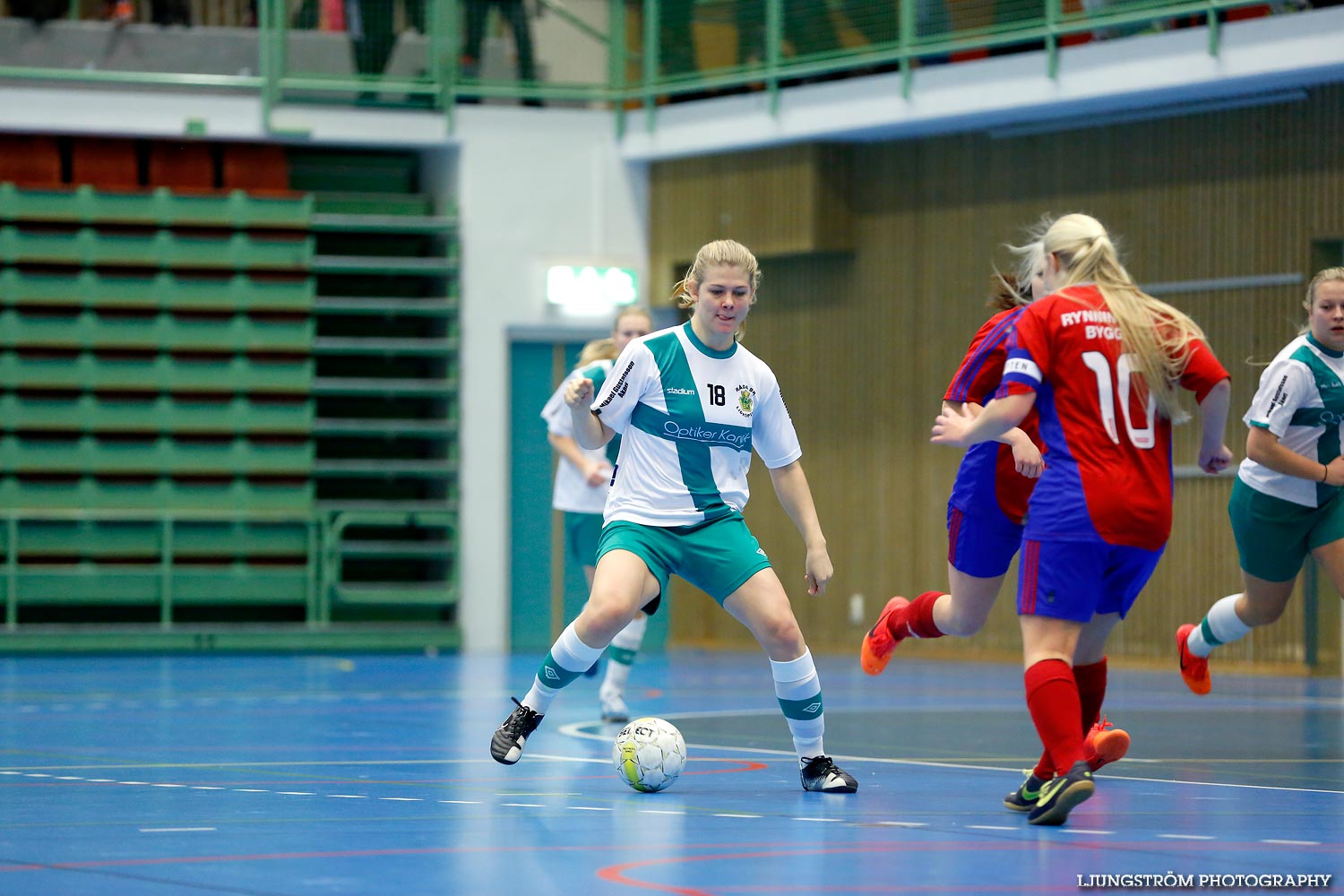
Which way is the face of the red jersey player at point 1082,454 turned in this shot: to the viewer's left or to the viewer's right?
to the viewer's left

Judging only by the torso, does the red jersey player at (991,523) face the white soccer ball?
no

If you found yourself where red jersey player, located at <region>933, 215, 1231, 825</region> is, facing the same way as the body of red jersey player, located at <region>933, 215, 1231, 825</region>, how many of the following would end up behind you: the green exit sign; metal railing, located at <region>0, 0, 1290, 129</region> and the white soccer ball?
0

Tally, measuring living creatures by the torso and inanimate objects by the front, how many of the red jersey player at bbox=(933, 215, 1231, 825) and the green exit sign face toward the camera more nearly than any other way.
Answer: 1

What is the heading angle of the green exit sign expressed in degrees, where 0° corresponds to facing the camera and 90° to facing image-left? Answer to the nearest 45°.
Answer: approximately 0°

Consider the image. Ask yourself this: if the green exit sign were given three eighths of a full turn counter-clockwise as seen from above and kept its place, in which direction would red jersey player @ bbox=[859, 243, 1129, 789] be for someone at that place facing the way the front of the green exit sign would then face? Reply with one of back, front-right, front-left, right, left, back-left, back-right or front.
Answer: back-right

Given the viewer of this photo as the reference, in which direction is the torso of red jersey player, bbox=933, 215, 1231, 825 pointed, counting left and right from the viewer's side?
facing away from the viewer and to the left of the viewer

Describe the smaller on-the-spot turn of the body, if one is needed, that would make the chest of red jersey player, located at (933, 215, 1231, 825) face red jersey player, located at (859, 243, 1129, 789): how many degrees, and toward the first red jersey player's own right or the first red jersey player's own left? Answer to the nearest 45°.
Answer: approximately 45° to the first red jersey player's own right

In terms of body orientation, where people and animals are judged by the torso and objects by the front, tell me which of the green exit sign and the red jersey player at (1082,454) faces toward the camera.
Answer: the green exit sign

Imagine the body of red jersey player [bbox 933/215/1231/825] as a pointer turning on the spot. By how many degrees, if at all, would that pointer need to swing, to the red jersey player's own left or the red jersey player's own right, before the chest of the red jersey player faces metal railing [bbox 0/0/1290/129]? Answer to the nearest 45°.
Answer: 0° — they already face it
